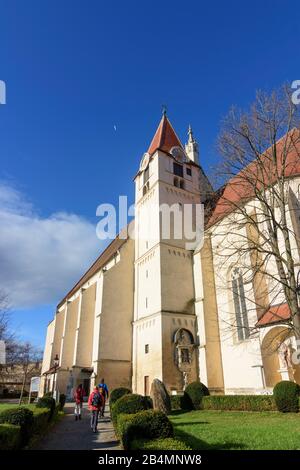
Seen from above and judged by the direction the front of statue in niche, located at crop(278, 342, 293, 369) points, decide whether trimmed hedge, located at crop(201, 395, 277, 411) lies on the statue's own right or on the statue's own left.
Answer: on the statue's own right

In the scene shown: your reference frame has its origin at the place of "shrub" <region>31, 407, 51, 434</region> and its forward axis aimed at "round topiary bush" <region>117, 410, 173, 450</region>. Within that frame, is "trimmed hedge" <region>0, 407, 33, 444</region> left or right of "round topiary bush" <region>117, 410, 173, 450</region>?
right

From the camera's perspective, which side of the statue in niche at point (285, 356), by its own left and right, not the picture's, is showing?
front

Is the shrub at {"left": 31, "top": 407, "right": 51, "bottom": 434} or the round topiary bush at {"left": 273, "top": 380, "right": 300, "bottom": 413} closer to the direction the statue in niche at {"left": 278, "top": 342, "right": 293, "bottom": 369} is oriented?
the round topiary bush

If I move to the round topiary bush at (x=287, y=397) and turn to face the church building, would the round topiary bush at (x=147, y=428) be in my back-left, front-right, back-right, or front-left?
back-left

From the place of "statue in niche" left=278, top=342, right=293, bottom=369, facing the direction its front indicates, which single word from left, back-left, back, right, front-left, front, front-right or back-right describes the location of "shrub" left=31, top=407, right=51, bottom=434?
front-right

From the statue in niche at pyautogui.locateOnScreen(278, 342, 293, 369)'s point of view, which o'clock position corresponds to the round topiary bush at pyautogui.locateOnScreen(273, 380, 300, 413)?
The round topiary bush is roughly at 12 o'clock from the statue in niche.

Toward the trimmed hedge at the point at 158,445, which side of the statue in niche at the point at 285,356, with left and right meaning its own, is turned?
front

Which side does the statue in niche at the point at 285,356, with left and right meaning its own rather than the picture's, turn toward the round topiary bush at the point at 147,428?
front

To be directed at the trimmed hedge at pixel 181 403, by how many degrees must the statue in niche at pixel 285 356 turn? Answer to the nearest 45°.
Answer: approximately 90° to its right
